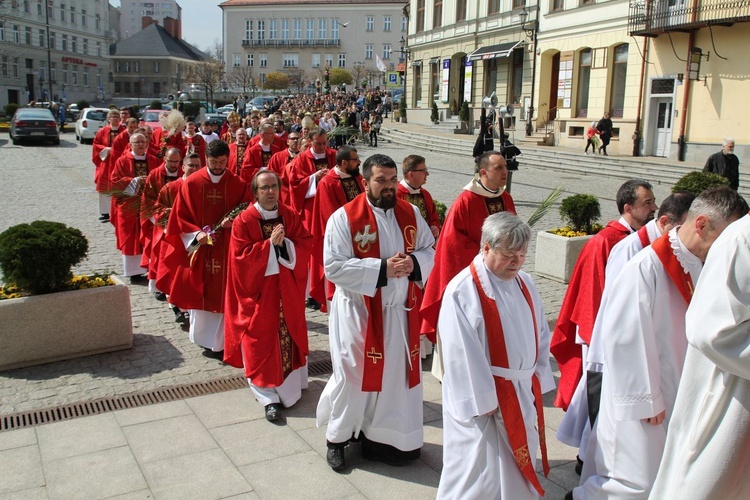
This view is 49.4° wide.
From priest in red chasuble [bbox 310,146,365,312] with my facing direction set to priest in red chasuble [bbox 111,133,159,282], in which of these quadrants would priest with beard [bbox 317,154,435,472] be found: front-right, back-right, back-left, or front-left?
back-left

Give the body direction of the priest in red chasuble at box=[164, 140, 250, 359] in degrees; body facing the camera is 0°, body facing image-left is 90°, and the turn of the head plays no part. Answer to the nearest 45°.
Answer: approximately 0°

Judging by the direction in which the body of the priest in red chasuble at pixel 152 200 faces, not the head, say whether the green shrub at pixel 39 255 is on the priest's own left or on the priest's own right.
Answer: on the priest's own right

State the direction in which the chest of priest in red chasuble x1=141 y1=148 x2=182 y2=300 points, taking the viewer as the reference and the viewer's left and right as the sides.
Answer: facing the viewer and to the right of the viewer

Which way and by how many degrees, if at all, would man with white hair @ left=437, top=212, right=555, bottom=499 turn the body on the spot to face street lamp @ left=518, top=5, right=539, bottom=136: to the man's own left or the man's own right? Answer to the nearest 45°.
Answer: approximately 135° to the man's own left

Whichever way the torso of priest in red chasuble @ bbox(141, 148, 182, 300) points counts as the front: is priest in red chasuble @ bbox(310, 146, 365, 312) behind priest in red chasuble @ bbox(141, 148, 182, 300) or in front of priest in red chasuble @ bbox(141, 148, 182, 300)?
in front

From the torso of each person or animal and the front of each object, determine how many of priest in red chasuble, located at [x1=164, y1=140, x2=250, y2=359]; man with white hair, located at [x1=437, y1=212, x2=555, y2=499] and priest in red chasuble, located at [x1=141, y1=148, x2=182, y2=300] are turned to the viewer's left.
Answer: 0

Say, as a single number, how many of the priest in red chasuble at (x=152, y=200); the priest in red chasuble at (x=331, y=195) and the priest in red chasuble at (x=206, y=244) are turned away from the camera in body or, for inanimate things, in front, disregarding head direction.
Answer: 0

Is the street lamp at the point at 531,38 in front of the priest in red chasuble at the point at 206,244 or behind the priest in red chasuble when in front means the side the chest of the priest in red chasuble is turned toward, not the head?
behind

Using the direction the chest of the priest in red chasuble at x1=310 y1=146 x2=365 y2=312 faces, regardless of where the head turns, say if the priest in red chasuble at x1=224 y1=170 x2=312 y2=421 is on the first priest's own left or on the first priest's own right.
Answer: on the first priest's own right
